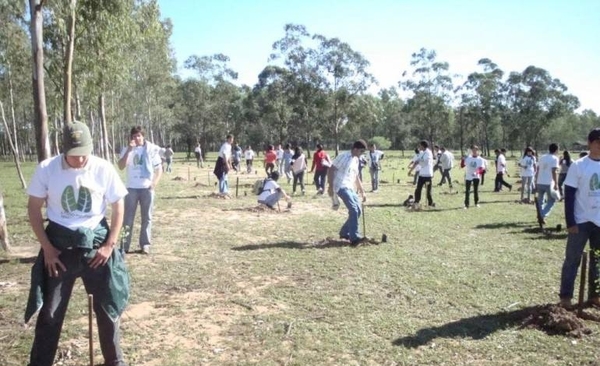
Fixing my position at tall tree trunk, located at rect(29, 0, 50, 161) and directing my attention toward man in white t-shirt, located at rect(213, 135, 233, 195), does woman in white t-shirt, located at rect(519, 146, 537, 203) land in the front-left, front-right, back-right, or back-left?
front-right

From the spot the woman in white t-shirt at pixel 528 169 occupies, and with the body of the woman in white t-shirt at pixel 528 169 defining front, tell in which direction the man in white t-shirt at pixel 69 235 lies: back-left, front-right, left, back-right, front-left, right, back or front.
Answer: front

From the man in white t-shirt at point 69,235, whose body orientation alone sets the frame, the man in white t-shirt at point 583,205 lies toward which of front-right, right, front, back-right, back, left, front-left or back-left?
left

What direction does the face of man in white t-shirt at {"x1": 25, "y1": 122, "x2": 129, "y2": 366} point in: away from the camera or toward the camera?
toward the camera

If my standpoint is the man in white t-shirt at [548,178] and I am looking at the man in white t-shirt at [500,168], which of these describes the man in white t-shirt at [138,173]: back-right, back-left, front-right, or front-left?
back-left

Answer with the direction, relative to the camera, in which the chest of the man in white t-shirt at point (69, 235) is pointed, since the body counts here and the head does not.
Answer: toward the camera

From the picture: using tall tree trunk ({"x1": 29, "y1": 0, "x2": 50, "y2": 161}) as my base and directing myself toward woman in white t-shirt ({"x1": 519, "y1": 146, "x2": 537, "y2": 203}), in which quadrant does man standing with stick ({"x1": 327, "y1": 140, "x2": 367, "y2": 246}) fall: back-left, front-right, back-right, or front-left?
front-right

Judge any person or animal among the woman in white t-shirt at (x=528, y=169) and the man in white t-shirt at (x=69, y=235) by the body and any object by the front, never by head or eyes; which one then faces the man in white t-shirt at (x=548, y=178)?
the woman in white t-shirt at (x=528, y=169)

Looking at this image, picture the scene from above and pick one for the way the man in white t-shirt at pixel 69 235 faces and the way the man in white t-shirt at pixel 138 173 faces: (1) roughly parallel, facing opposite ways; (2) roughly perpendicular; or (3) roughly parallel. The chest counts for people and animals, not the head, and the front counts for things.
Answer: roughly parallel

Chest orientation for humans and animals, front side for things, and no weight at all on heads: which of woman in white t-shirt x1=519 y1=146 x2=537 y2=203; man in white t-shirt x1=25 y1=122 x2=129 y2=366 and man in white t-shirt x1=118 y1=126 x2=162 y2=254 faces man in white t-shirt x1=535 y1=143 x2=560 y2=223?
woman in white t-shirt x1=519 y1=146 x2=537 y2=203

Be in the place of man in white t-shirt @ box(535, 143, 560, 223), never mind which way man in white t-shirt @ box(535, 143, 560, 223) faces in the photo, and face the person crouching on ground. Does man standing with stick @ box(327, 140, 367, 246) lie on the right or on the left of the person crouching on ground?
left

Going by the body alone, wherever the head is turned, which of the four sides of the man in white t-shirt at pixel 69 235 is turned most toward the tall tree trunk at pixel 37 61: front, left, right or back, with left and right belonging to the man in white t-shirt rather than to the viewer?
back

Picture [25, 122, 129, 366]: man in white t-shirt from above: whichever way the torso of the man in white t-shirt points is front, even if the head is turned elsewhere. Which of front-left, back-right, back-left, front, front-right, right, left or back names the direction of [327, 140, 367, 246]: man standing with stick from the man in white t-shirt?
back-left
